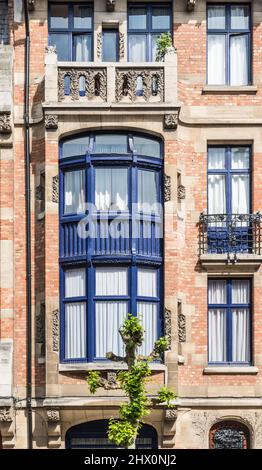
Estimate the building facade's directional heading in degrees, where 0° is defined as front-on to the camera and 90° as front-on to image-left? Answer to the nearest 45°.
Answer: approximately 0°

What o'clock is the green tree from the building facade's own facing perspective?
The green tree is roughly at 12 o'clock from the building facade.
